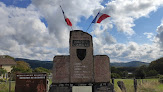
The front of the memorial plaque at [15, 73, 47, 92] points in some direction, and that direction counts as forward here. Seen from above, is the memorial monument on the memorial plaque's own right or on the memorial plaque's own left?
on the memorial plaque's own left

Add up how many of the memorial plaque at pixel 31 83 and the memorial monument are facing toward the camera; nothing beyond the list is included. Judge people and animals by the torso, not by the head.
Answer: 2

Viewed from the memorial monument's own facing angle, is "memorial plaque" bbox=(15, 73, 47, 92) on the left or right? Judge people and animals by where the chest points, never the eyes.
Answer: on its right

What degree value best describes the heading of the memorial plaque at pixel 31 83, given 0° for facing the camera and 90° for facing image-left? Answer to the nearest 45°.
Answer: approximately 0°

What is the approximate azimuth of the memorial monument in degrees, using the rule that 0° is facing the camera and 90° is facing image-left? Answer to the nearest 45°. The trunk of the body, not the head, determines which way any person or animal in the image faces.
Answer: approximately 0°
